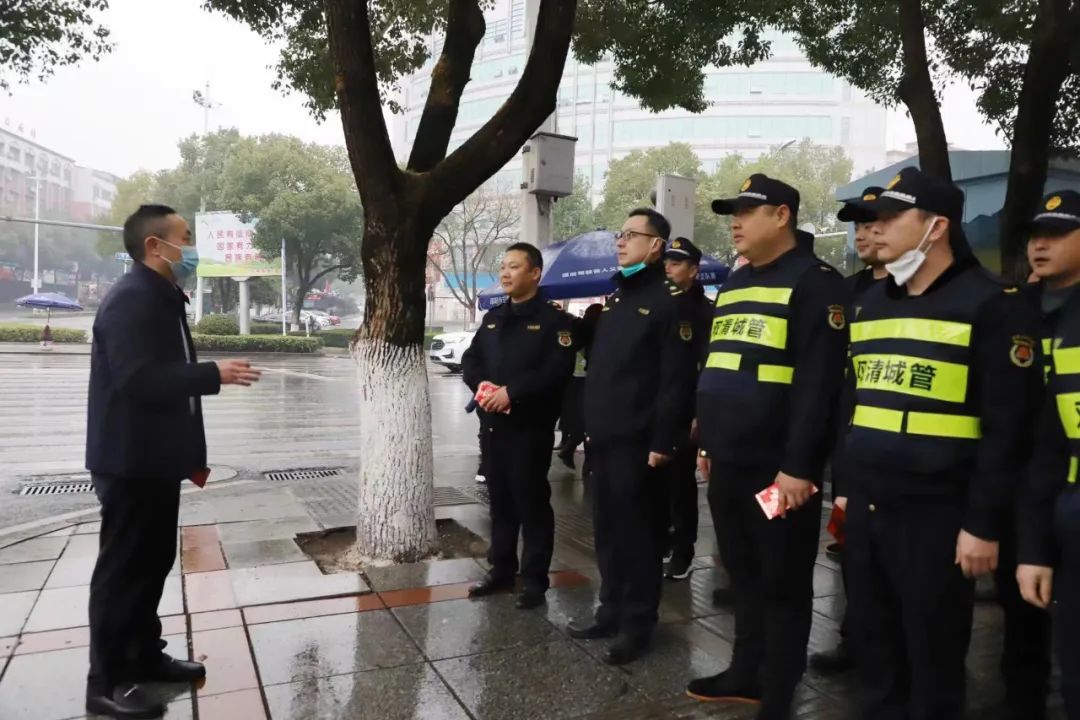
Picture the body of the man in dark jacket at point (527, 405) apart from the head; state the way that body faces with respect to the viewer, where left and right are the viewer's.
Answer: facing the viewer and to the left of the viewer

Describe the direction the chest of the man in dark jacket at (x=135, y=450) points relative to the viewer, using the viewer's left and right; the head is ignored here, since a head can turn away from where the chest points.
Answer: facing to the right of the viewer

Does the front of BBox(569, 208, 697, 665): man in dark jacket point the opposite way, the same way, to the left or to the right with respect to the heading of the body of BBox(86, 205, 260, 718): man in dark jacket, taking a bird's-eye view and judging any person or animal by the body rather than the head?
the opposite way

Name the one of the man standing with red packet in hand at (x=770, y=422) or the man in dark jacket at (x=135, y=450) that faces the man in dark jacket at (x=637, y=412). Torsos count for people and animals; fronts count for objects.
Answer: the man in dark jacket at (x=135, y=450)

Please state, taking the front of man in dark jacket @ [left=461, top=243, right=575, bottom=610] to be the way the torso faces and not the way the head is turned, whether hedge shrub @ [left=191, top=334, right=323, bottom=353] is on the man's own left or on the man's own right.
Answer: on the man's own right

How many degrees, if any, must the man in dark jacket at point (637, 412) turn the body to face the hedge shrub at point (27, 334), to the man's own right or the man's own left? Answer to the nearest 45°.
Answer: approximately 90° to the man's own right

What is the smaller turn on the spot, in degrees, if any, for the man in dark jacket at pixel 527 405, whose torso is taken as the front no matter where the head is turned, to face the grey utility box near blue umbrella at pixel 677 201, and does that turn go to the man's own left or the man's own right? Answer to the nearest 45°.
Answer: approximately 135° to the man's own right

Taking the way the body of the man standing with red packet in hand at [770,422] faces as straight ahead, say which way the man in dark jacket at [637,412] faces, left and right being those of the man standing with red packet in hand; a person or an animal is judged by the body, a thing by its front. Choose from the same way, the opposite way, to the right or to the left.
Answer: the same way

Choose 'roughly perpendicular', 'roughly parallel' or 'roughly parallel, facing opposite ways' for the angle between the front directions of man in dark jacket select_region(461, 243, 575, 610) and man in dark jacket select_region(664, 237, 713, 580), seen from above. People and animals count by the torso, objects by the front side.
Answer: roughly parallel

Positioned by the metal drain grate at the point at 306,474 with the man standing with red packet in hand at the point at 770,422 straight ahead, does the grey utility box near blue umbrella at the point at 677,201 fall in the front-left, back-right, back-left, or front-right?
back-left

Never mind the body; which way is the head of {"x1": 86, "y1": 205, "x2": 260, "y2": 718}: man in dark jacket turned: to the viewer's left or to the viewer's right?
to the viewer's right

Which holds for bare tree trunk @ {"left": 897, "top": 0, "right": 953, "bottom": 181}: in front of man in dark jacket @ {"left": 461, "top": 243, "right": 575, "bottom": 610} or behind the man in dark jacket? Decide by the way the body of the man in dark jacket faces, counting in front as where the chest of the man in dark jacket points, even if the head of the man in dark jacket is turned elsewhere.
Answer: behind
